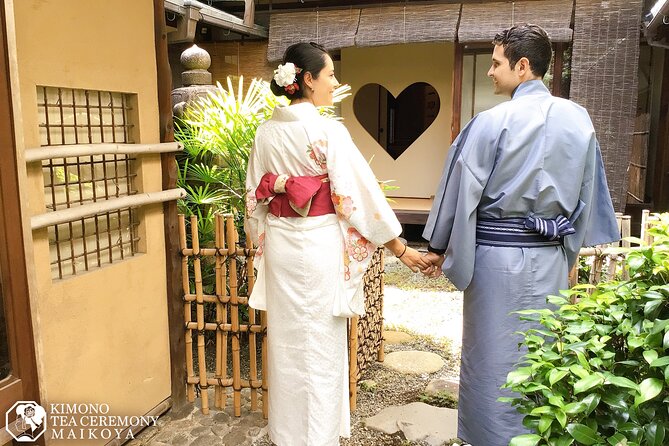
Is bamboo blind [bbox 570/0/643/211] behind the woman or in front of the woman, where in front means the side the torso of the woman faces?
in front

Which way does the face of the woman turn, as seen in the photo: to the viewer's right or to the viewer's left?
to the viewer's right

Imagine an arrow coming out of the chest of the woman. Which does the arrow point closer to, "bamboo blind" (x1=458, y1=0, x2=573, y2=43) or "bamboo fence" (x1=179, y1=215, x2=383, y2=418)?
the bamboo blind

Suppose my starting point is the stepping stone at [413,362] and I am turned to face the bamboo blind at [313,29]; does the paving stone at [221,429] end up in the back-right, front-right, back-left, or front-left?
back-left

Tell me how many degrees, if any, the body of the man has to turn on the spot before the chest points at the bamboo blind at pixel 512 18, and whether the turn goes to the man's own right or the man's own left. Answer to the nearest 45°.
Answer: approximately 45° to the man's own right

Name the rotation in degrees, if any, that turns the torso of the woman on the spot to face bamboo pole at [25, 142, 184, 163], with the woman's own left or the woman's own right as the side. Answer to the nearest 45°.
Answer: approximately 135° to the woman's own left

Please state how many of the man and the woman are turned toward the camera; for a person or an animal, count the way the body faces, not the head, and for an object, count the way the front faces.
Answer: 0

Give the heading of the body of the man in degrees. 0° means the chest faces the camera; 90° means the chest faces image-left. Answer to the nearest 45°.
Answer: approximately 135°

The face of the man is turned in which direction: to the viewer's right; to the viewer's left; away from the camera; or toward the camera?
to the viewer's left
